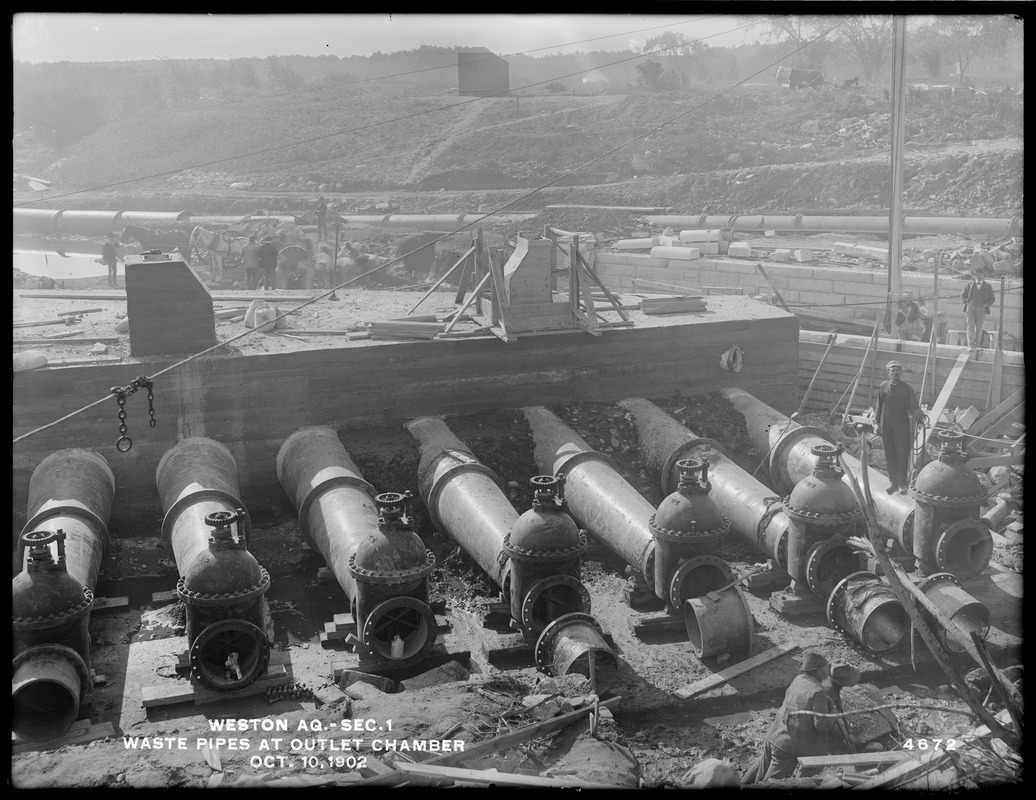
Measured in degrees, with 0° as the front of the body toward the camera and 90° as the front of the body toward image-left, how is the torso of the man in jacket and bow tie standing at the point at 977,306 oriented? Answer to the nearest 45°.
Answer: approximately 0°

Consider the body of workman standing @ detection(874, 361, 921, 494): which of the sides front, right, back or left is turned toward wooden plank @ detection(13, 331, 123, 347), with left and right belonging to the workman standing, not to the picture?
right

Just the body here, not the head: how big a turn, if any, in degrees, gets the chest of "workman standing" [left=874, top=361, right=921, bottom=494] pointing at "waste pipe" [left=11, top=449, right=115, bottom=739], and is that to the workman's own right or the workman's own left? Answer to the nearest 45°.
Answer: approximately 45° to the workman's own right

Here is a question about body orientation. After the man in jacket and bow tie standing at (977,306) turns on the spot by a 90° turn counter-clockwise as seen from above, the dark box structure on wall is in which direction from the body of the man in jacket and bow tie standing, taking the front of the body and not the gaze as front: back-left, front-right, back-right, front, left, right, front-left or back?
back-right

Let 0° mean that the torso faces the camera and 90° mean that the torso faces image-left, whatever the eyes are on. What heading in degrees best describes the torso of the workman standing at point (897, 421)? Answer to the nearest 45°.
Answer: approximately 0°

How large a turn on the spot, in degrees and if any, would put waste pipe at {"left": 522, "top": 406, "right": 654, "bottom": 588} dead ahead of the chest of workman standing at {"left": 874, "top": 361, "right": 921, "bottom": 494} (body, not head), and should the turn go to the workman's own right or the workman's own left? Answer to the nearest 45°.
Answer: approximately 90° to the workman's own right

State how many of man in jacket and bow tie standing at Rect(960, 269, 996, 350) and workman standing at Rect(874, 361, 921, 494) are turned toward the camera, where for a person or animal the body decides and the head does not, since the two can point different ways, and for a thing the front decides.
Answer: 2

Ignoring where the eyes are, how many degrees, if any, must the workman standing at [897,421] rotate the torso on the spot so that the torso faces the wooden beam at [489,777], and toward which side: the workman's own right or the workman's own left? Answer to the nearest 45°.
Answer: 0° — they already face it

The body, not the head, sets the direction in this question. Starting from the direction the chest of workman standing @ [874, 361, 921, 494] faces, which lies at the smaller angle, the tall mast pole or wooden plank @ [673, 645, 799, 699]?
the wooden plank

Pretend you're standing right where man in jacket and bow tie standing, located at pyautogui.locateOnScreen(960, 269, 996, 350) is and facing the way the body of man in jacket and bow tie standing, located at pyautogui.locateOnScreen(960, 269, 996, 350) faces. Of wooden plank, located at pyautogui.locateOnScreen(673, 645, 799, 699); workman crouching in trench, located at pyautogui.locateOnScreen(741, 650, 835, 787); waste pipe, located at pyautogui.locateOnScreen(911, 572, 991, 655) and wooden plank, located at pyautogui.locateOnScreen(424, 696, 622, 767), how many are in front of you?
4

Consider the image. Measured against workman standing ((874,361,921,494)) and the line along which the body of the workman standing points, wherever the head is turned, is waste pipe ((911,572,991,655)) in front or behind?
in front
